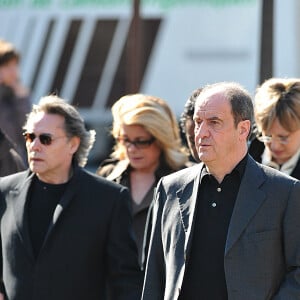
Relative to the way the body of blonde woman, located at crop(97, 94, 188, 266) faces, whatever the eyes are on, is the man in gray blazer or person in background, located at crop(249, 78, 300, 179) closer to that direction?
the man in gray blazer

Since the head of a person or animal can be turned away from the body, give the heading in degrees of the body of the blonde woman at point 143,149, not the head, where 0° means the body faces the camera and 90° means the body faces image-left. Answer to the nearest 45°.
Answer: approximately 45°

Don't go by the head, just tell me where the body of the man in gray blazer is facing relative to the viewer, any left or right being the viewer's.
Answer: facing the viewer and to the left of the viewer

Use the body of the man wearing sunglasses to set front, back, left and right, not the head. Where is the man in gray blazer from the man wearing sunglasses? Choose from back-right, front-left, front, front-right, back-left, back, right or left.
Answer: left

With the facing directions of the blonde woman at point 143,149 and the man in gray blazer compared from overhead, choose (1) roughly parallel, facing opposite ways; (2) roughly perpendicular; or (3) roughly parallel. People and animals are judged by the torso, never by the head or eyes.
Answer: roughly parallel

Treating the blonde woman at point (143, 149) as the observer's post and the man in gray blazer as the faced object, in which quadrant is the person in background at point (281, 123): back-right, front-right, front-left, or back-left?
front-left

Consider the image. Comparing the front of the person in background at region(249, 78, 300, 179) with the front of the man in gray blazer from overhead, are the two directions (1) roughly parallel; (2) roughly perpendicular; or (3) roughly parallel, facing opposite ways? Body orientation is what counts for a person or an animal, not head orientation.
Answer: roughly parallel

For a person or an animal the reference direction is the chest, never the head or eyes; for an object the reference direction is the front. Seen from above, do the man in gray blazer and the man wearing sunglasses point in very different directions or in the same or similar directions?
same or similar directions

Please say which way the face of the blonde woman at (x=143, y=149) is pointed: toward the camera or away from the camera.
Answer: toward the camera

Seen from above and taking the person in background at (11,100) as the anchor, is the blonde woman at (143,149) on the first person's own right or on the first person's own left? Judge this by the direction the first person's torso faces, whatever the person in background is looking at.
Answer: on the first person's own left

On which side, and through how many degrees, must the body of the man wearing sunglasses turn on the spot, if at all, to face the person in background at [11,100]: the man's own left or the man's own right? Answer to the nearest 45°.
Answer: approximately 135° to the man's own right

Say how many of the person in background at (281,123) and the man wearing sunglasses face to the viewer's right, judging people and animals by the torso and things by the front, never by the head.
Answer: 0

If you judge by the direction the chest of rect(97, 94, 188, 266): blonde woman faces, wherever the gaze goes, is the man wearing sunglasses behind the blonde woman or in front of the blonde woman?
in front

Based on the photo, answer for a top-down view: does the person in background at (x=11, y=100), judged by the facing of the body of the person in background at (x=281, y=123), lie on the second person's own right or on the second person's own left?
on the second person's own right

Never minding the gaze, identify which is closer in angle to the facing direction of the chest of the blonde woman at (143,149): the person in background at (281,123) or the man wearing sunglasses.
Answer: the man wearing sunglasses
